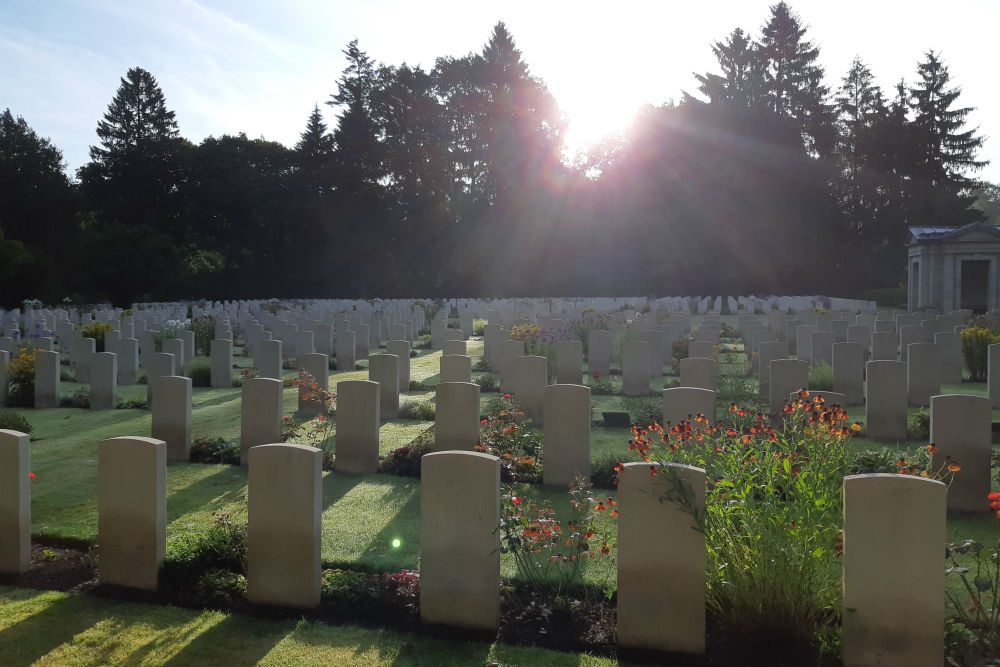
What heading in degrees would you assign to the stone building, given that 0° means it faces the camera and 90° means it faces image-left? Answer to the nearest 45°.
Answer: approximately 0°
